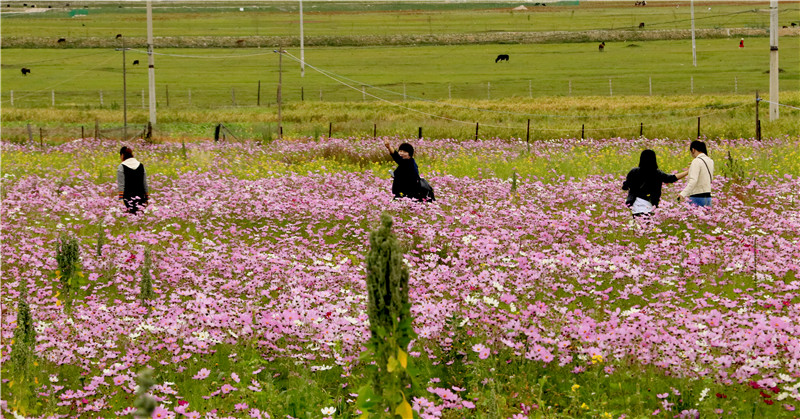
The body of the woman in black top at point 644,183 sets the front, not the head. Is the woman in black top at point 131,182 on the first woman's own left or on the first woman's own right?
on the first woman's own left

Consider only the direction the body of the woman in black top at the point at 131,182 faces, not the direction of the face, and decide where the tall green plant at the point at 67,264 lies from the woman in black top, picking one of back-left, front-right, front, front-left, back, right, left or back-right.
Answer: back-left

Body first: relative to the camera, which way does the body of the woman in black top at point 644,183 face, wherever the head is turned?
away from the camera

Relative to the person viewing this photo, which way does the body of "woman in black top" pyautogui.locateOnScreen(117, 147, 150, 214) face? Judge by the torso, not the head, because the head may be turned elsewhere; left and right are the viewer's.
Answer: facing away from the viewer and to the left of the viewer

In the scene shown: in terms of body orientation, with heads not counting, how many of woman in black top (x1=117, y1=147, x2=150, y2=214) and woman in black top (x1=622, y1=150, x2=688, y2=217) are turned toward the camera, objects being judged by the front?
0

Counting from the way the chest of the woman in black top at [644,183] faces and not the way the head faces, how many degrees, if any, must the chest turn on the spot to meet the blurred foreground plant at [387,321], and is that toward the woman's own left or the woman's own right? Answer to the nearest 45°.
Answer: approximately 180°
